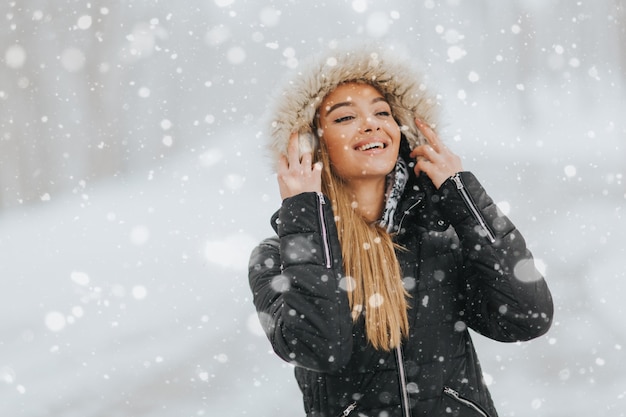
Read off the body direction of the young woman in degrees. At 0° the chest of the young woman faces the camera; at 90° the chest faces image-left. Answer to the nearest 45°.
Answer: approximately 0°
